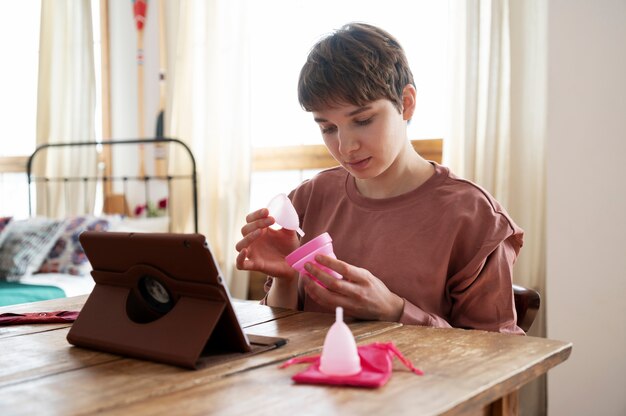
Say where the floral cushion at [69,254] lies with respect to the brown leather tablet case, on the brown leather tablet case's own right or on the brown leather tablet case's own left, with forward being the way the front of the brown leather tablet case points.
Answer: on the brown leather tablet case's own left

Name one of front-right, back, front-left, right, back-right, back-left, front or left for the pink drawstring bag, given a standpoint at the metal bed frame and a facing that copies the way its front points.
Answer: front-left

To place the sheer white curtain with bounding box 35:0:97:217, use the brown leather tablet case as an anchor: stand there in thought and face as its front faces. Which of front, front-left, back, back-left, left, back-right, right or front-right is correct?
front-left

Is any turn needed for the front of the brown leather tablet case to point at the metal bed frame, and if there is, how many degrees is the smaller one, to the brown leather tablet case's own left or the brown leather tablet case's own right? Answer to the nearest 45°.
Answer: approximately 45° to the brown leather tablet case's own left

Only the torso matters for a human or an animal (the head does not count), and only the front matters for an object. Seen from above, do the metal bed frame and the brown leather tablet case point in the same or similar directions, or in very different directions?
very different directions

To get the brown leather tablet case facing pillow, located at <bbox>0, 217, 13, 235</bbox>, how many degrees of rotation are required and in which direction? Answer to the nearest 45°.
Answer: approximately 45° to its left

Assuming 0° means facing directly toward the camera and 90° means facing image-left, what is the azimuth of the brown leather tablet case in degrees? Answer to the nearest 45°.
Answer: approximately 225°

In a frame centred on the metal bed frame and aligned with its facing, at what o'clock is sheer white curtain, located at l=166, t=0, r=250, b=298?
The sheer white curtain is roughly at 9 o'clock from the metal bed frame.
